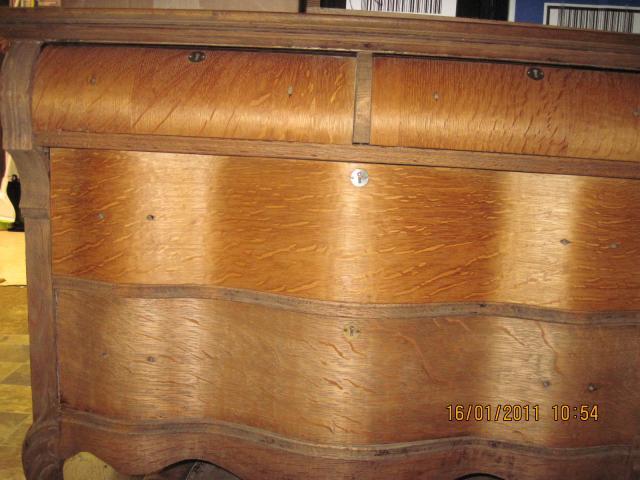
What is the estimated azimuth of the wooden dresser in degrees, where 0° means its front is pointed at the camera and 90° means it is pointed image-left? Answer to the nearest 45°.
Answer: approximately 0°
